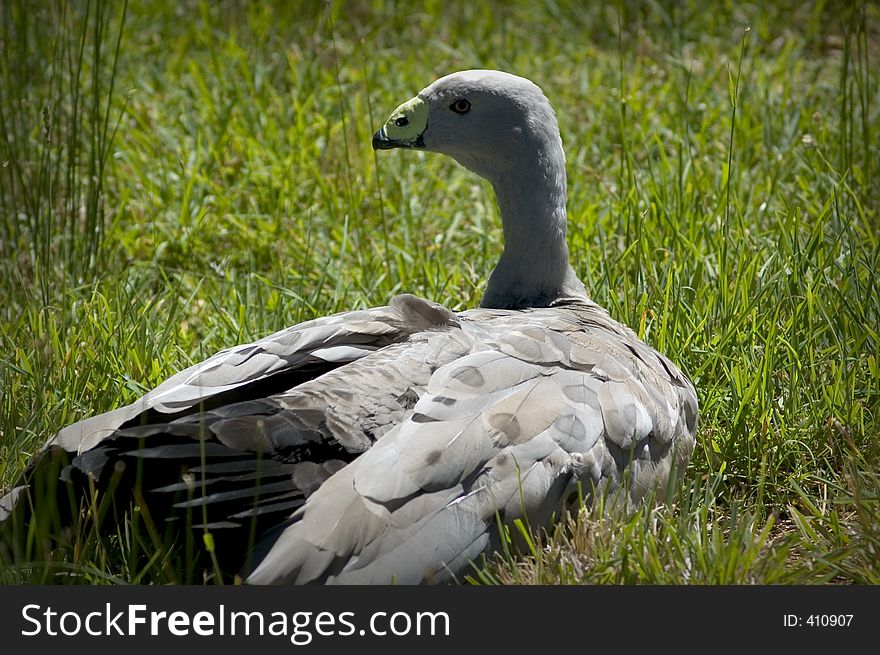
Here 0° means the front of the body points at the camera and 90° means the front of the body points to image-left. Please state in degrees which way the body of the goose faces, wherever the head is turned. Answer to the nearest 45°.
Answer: approximately 225°
